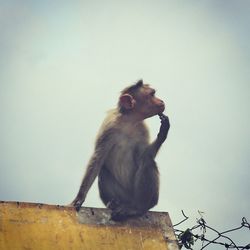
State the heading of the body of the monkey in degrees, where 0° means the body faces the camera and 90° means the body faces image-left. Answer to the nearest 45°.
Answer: approximately 315°
